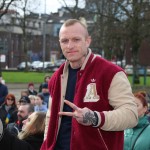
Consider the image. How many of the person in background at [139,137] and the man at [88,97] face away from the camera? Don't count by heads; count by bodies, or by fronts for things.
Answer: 0

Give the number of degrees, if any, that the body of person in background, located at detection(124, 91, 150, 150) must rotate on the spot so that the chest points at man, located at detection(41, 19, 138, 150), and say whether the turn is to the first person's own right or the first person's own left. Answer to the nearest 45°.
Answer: approximately 45° to the first person's own left

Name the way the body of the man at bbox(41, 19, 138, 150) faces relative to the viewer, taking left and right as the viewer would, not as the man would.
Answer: facing the viewer and to the left of the viewer

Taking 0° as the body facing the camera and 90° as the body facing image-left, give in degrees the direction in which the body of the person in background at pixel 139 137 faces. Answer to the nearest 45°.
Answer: approximately 45°
